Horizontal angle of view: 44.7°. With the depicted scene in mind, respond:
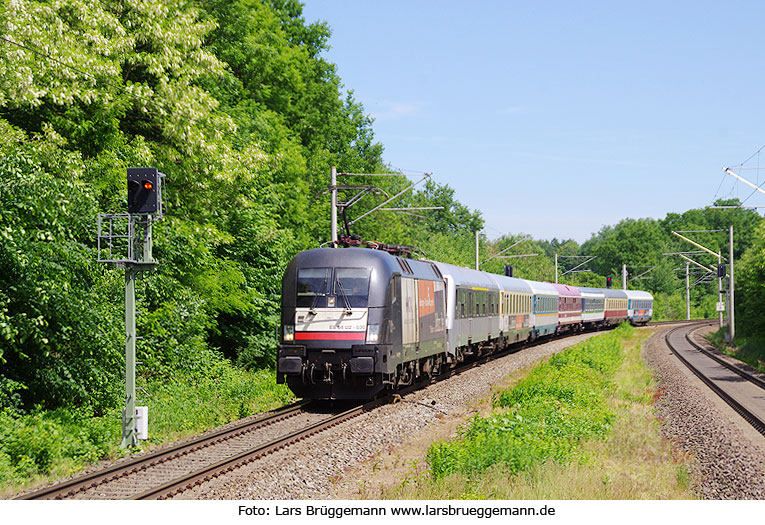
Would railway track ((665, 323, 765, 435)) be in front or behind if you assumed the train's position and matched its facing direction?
behind

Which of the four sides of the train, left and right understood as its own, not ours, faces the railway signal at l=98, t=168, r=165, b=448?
front

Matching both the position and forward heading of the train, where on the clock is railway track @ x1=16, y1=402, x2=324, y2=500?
The railway track is roughly at 11 o'clock from the train.

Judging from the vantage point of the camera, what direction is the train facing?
facing the viewer and to the left of the viewer

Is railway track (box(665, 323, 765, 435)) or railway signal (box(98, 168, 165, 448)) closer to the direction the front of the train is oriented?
the railway signal
